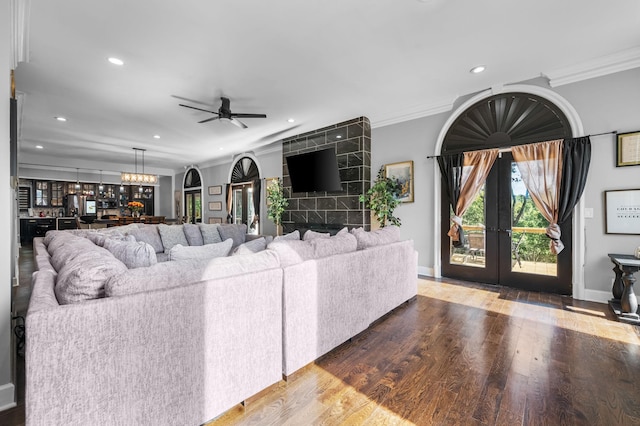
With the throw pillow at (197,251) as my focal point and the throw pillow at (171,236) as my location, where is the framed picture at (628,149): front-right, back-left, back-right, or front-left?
front-left

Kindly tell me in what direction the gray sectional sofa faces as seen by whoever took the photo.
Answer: facing away from the viewer and to the right of the viewer

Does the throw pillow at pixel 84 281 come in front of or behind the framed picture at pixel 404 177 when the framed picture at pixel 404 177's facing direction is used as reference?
in front

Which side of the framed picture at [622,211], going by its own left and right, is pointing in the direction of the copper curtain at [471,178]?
right

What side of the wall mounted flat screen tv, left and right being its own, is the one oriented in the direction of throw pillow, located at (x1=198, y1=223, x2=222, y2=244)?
front

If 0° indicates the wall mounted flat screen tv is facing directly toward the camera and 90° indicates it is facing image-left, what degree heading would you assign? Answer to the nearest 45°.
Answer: approximately 45°

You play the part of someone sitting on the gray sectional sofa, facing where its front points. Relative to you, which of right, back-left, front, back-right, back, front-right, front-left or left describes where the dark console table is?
front-right

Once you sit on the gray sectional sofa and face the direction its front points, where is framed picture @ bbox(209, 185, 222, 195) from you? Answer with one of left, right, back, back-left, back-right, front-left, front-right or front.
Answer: front-left

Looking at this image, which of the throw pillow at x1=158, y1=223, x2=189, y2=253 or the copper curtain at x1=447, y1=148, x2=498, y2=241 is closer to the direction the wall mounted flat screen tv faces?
the throw pillow

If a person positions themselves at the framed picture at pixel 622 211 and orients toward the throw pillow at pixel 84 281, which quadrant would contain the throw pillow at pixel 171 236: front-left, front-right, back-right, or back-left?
front-right

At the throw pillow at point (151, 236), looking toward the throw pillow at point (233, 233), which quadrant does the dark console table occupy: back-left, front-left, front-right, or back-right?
front-right

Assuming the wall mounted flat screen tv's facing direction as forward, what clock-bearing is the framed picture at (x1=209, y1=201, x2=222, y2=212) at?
The framed picture is roughly at 3 o'clock from the wall mounted flat screen tv.

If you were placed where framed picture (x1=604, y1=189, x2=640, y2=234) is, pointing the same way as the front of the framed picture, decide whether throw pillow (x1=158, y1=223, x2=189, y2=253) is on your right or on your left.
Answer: on your right

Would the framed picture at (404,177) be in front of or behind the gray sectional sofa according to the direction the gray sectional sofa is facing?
in front

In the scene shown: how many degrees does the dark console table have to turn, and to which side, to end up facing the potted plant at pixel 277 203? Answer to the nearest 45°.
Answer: approximately 90° to its right
